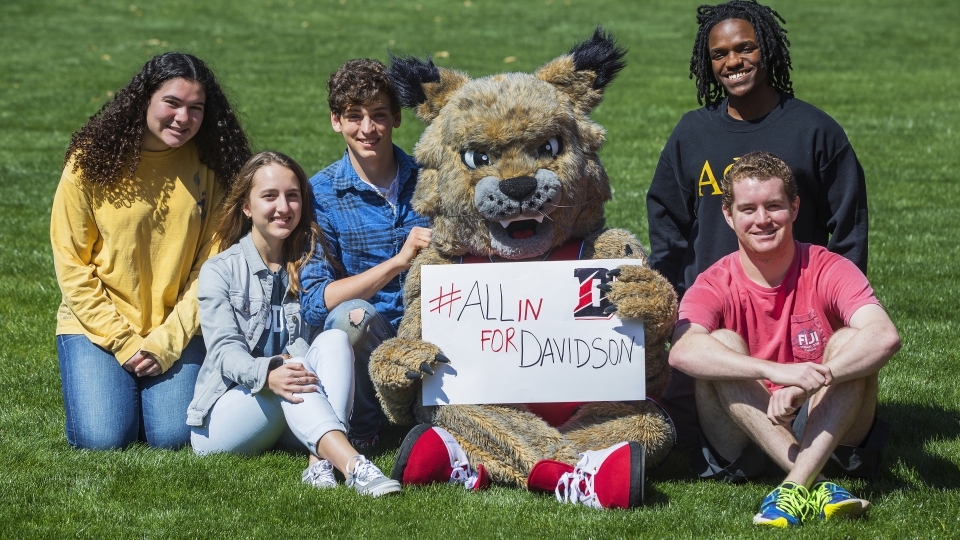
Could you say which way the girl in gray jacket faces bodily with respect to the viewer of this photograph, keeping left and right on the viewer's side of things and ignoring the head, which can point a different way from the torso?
facing the viewer and to the right of the viewer

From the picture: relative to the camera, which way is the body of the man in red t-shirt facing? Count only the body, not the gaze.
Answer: toward the camera

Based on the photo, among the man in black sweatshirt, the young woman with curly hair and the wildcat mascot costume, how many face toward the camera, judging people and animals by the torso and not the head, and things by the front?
3

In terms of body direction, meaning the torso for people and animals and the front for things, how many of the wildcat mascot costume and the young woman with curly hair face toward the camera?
2

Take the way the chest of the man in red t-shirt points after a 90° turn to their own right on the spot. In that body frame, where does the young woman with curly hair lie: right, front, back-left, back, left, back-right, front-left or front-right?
front

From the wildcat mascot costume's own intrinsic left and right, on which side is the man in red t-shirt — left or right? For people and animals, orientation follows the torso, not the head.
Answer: on its left

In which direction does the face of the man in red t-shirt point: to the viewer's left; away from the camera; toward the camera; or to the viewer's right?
toward the camera

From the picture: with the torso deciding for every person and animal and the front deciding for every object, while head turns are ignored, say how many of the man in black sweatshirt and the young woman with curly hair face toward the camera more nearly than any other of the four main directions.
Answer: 2

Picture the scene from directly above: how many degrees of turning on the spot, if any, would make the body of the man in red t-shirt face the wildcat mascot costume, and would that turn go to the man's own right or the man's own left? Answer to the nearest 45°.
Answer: approximately 90° to the man's own right

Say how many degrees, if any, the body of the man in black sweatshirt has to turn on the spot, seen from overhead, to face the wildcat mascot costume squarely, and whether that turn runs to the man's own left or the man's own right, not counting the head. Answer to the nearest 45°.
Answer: approximately 45° to the man's own right

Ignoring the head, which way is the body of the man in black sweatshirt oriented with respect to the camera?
toward the camera
